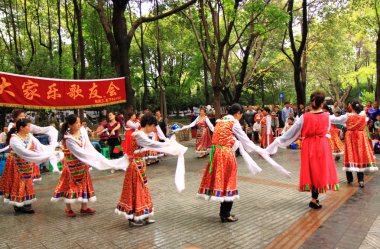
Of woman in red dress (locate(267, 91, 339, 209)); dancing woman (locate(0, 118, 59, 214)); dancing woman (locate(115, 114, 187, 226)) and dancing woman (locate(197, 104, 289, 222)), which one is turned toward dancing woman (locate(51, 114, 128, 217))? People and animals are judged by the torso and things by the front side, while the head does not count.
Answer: dancing woman (locate(0, 118, 59, 214))

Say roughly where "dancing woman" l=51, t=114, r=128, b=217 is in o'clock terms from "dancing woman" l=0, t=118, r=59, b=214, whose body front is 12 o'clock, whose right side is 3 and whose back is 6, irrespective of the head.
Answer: "dancing woman" l=51, t=114, r=128, b=217 is roughly at 12 o'clock from "dancing woman" l=0, t=118, r=59, b=214.

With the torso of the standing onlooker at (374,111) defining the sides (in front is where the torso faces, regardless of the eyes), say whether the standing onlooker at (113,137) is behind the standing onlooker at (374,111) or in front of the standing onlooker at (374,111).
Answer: in front

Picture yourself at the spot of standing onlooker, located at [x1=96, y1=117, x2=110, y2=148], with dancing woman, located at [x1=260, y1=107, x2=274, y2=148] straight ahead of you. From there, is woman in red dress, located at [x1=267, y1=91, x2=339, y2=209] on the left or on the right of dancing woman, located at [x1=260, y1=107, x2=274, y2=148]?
right

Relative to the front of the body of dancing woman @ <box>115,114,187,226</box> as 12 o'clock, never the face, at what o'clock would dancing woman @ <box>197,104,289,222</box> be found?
dancing woman @ <box>197,104,289,222</box> is roughly at 12 o'clock from dancing woman @ <box>115,114,187,226</box>.

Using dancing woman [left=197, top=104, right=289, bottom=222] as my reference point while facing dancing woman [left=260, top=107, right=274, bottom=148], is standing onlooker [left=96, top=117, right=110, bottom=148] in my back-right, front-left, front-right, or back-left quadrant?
front-left

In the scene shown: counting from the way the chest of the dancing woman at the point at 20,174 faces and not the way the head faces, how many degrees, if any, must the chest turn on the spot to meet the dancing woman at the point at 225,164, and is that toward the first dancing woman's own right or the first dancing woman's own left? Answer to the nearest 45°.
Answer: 0° — they already face them

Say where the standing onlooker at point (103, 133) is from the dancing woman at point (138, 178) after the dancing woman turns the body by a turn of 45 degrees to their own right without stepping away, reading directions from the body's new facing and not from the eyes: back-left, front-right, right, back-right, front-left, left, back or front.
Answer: back-left

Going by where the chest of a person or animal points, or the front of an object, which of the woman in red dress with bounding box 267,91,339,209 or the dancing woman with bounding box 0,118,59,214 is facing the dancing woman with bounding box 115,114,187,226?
the dancing woman with bounding box 0,118,59,214

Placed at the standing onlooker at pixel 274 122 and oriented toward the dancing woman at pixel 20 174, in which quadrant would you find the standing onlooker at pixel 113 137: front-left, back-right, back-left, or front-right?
front-right

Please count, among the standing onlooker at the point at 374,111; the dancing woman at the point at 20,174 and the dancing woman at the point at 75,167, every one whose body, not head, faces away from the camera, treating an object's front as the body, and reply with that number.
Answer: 0

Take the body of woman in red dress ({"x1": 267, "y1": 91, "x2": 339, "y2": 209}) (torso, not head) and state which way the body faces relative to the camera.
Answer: away from the camera

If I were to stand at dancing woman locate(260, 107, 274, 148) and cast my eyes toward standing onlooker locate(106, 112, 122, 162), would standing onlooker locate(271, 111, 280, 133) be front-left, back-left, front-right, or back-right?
back-right

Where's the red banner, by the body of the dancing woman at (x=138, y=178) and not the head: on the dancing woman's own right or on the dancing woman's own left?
on the dancing woman's own left

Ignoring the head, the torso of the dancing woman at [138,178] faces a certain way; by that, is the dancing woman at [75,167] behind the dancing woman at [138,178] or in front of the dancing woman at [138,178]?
behind

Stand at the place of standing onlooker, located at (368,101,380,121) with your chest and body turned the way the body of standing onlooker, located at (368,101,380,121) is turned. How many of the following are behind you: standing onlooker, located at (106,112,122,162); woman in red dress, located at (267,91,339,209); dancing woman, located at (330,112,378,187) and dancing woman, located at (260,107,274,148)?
0

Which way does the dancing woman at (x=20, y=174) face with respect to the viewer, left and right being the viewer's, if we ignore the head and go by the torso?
facing the viewer and to the right of the viewer

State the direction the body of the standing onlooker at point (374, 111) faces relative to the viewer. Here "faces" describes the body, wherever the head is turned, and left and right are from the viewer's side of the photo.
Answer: facing the viewer and to the left of the viewer
